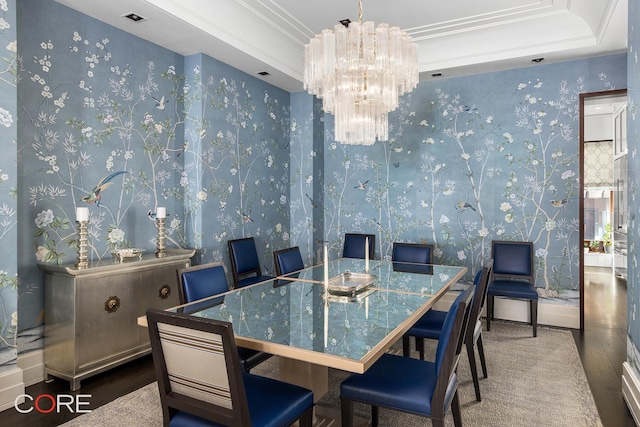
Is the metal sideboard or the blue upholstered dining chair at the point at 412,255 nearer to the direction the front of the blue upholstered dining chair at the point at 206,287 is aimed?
the blue upholstered dining chair

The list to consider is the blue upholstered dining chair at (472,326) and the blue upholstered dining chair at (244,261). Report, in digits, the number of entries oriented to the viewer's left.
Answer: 1

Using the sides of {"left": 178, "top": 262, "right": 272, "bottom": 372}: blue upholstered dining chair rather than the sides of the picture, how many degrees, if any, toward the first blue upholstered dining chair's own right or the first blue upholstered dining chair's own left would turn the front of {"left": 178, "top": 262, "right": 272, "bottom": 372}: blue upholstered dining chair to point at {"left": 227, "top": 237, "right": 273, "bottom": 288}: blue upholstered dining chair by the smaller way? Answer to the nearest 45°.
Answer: approximately 135° to the first blue upholstered dining chair's own left

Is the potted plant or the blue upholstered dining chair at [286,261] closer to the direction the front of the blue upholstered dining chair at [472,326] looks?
the blue upholstered dining chair

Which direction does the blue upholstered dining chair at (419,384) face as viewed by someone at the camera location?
facing to the left of the viewer

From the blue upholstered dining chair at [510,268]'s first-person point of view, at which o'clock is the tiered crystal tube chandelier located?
The tiered crystal tube chandelier is roughly at 1 o'clock from the blue upholstered dining chair.

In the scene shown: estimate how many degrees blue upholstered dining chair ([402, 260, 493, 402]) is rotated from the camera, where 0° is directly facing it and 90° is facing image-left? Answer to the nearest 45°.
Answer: approximately 90°

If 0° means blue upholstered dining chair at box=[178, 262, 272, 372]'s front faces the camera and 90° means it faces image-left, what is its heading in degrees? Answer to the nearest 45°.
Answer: approximately 315°

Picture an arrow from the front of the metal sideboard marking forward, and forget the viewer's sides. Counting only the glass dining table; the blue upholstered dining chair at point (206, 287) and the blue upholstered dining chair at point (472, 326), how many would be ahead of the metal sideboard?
3

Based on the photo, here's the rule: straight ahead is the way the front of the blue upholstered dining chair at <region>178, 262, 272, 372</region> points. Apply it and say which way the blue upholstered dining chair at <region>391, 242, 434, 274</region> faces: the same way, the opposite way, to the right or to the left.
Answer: to the right
